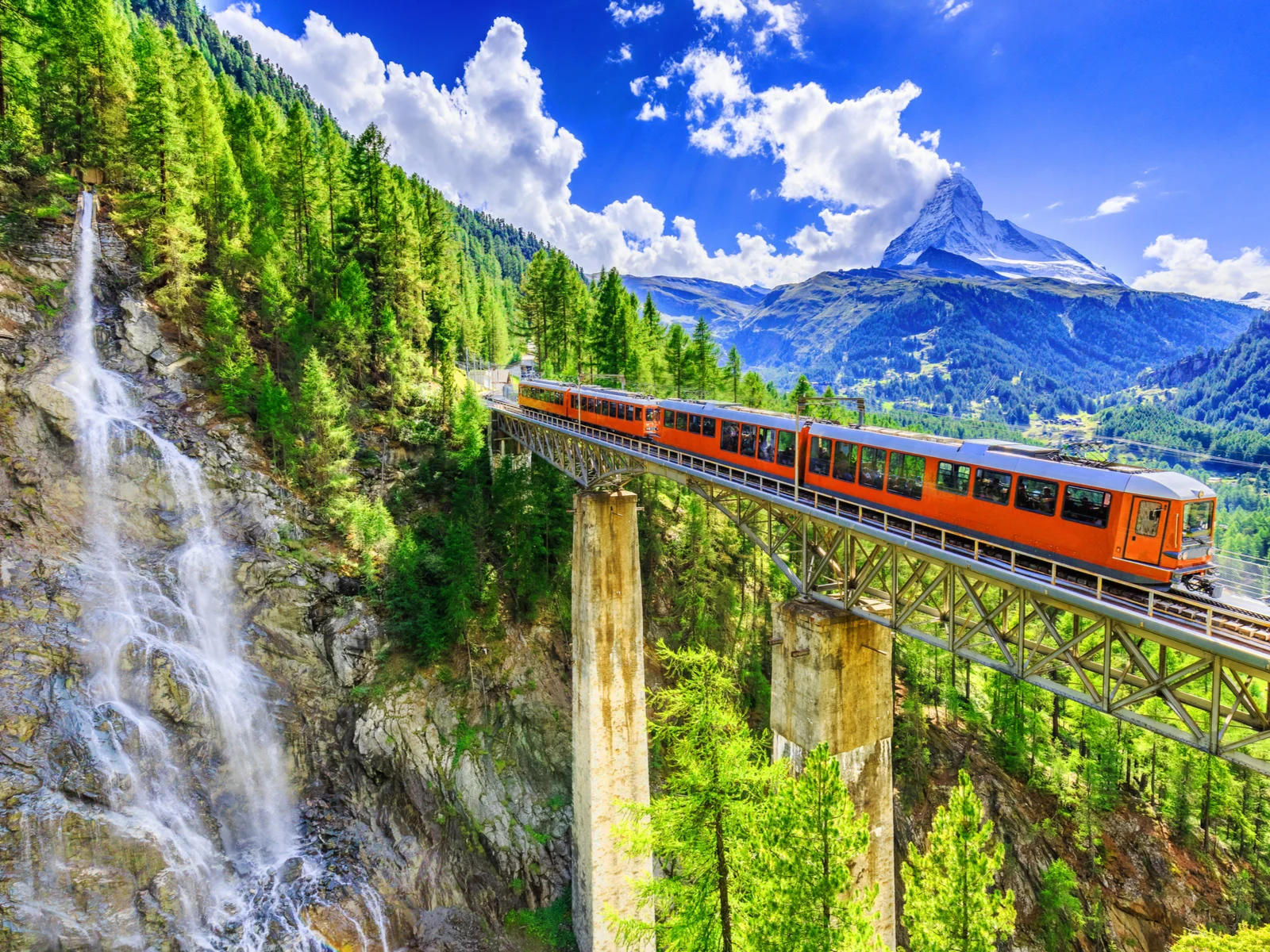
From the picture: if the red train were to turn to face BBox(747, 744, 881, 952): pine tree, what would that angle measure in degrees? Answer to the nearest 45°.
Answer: approximately 90° to its right

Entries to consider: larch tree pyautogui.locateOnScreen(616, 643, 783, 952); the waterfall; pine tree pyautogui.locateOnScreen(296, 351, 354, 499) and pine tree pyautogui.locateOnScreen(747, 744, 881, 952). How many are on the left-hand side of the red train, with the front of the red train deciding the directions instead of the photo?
0

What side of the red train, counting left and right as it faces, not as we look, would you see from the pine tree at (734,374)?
back

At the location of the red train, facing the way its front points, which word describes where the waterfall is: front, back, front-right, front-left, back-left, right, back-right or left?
back-right

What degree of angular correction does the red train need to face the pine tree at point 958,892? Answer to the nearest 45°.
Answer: approximately 45° to its right

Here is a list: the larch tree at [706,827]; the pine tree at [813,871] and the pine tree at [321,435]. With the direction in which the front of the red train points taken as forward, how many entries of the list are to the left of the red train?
0

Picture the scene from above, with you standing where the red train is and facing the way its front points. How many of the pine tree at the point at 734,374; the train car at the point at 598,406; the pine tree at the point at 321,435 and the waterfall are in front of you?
0

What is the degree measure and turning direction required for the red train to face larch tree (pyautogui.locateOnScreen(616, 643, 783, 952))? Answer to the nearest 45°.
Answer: approximately 90° to its right

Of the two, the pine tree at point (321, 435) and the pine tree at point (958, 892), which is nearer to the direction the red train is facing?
the pine tree at point (958, 892)

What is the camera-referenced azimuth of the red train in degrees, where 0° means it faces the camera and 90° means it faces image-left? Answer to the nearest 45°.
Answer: approximately 315°

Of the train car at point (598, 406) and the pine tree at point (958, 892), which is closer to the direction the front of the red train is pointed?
the pine tree

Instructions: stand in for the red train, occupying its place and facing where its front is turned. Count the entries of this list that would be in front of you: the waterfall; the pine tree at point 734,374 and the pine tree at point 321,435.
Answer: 0

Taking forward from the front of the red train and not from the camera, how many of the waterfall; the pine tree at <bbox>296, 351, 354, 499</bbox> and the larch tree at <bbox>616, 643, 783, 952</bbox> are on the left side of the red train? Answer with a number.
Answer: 0

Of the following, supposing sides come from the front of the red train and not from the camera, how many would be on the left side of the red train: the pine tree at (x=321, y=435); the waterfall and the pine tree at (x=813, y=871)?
0

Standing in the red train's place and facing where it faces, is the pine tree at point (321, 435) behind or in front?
behind
